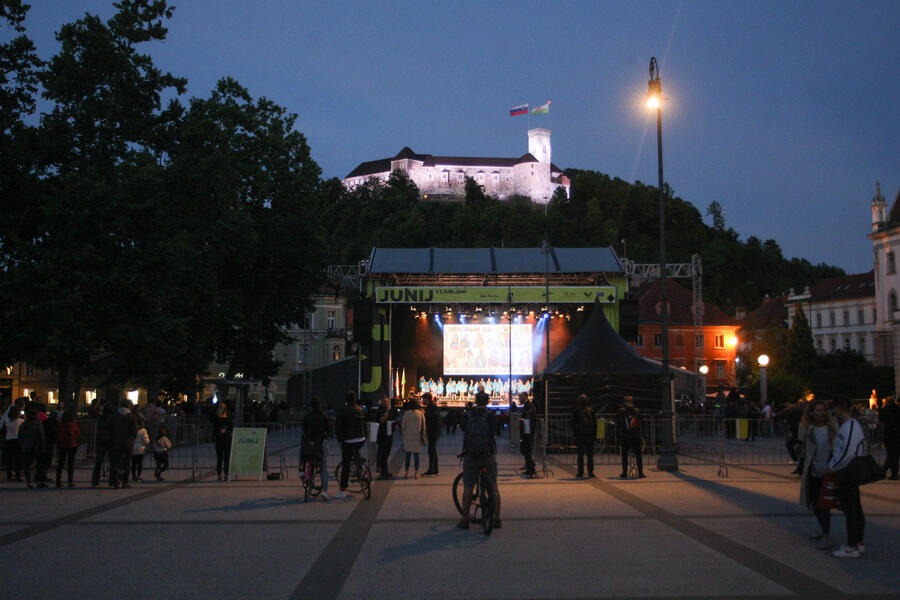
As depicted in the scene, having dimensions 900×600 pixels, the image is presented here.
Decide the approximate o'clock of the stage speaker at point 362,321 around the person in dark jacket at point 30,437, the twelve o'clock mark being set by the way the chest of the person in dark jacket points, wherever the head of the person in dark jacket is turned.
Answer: The stage speaker is roughly at 1 o'clock from the person in dark jacket.

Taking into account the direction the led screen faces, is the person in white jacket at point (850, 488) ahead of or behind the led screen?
ahead

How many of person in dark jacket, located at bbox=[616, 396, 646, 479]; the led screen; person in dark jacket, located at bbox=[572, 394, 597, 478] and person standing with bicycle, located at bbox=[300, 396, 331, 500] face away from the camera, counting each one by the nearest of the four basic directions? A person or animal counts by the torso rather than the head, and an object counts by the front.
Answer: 3

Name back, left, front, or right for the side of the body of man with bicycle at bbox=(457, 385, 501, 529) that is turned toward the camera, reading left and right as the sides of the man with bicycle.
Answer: back

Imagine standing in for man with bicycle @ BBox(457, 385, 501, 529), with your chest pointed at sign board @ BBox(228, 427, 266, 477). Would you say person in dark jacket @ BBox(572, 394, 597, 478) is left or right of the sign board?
right

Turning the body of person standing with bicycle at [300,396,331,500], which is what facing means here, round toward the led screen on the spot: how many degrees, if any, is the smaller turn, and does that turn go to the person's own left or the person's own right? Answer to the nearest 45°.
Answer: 0° — they already face it

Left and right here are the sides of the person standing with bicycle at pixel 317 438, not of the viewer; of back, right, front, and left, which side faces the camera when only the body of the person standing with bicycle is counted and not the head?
back

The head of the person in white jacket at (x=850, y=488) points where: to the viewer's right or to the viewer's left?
to the viewer's left

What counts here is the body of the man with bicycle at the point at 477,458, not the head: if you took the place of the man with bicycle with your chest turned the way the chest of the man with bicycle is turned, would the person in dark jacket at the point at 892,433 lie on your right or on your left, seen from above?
on your right

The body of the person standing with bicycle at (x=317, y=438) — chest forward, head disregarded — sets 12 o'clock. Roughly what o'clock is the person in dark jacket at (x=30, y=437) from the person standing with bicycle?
The person in dark jacket is roughly at 10 o'clock from the person standing with bicycle.

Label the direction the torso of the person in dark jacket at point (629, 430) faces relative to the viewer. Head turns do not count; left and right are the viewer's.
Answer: facing away from the viewer

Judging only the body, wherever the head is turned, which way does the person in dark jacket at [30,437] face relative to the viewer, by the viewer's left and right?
facing away from the viewer

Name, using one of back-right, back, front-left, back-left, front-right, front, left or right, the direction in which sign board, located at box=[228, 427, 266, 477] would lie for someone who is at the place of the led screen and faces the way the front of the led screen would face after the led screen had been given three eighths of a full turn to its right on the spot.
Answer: back-left
